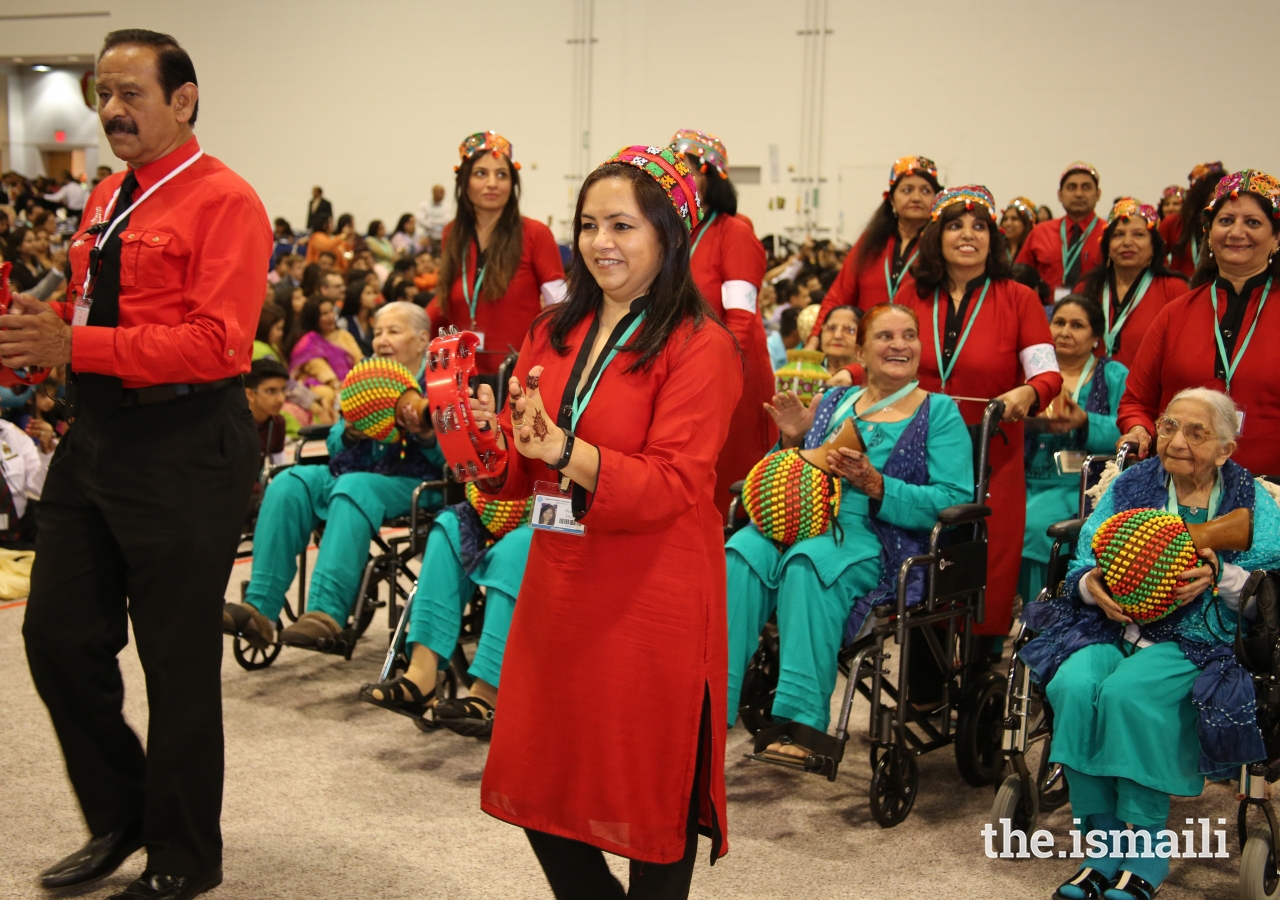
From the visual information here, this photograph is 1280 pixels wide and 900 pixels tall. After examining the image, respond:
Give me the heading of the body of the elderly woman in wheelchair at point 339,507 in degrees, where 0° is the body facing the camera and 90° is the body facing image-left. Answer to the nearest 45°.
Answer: approximately 45°

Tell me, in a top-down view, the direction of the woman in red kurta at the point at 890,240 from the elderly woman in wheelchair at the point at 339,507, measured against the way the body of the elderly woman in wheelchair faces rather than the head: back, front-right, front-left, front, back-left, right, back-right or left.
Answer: back-left

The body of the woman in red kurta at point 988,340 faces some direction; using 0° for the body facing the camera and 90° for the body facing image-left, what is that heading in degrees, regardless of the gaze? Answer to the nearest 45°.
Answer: approximately 45°

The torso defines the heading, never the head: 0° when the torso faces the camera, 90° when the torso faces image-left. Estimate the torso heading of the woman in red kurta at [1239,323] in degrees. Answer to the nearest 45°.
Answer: approximately 0°

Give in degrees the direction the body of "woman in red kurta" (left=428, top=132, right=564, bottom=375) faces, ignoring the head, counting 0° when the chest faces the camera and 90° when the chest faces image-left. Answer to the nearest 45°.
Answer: approximately 45°
